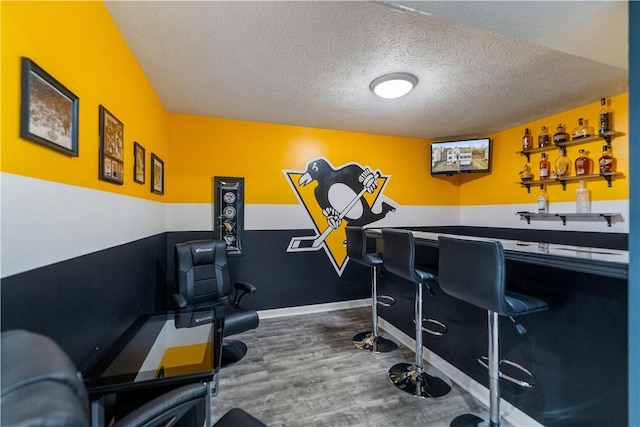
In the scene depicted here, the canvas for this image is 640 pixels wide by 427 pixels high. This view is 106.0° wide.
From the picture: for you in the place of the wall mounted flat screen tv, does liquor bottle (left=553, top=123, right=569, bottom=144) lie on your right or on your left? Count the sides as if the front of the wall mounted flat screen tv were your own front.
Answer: on your left

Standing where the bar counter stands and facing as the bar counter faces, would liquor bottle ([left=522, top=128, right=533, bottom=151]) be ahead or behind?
behind

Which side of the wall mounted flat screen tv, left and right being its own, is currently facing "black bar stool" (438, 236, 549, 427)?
front

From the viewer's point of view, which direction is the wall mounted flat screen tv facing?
toward the camera

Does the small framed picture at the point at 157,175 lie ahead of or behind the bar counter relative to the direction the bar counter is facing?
ahead

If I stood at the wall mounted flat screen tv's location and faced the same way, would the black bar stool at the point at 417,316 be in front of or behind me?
in front

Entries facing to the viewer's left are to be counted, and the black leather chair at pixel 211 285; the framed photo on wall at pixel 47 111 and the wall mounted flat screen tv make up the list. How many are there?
0

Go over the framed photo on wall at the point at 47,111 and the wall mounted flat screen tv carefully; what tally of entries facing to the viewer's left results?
0

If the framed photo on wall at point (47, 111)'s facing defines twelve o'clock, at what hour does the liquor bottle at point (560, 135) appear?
The liquor bottle is roughly at 11 o'clock from the framed photo on wall.

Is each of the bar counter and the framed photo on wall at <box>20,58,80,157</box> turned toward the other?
yes

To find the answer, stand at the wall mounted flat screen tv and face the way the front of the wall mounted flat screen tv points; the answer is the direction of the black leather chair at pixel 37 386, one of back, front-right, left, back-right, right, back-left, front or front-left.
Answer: front

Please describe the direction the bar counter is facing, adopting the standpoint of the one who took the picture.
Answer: facing the viewer and to the left of the viewer

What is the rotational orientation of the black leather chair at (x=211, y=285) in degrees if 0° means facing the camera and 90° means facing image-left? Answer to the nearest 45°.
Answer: approximately 315°

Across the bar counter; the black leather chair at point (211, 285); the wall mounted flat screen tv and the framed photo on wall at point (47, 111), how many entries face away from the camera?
0

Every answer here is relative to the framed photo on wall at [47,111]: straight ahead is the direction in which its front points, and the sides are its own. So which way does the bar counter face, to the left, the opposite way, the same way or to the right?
the opposite way

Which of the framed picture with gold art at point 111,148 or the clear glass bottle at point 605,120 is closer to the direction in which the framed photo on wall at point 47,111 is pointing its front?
the clear glass bottle
